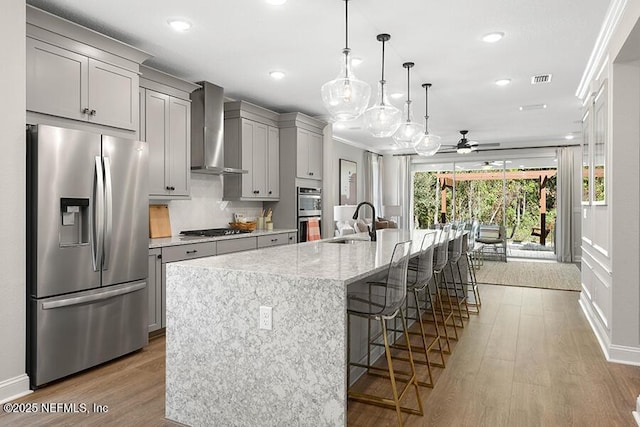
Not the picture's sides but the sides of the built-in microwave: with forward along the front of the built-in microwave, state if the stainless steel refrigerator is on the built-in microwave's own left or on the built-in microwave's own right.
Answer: on the built-in microwave's own right

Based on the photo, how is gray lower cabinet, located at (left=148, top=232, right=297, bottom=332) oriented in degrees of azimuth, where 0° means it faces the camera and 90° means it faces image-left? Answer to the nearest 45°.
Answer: approximately 315°

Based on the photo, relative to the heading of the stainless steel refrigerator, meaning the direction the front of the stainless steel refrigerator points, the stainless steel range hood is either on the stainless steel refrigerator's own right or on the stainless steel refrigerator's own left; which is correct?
on the stainless steel refrigerator's own left

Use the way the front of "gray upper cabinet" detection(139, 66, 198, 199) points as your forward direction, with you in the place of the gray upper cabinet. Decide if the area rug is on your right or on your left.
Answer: on your left

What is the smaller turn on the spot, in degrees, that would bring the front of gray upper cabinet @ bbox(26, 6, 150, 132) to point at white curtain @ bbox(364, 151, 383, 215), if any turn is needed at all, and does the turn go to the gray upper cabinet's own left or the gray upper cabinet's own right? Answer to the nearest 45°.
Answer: approximately 90° to the gray upper cabinet's own left

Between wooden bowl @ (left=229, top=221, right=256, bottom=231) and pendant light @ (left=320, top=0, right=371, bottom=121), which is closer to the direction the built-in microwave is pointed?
the pendant light

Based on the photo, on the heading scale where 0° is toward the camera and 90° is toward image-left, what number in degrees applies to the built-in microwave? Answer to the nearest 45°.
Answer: approximately 315°

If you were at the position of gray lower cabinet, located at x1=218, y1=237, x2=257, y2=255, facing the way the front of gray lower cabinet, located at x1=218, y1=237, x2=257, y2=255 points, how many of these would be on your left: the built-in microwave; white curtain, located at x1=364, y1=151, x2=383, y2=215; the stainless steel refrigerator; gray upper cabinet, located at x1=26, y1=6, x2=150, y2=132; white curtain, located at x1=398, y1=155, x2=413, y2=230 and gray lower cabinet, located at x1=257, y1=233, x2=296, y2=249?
4

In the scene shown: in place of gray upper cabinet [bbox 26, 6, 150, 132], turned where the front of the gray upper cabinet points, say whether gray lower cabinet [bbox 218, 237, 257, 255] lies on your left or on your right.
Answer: on your left
